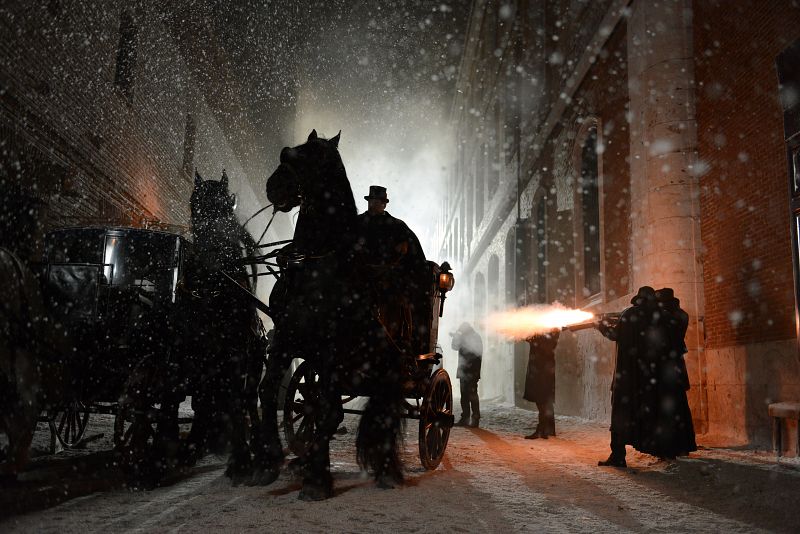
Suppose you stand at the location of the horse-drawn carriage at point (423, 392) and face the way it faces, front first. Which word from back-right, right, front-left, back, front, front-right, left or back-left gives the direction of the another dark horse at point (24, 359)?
front-right

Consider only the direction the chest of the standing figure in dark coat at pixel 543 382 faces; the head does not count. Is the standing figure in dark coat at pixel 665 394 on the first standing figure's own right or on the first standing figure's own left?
on the first standing figure's own left

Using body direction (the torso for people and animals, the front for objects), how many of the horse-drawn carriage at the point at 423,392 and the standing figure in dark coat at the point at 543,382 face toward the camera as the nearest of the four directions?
1

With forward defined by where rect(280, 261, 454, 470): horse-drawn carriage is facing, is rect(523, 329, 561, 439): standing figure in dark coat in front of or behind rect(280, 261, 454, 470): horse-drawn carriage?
behind

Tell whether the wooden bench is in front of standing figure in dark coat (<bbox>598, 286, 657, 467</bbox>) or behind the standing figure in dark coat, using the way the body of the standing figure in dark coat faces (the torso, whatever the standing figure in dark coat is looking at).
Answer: behind

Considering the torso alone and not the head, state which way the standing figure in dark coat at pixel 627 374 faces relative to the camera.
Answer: to the viewer's left

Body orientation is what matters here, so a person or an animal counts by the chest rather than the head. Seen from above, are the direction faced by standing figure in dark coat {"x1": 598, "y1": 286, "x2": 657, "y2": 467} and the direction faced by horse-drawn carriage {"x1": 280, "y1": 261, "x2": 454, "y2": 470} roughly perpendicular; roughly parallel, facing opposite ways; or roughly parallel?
roughly perpendicular

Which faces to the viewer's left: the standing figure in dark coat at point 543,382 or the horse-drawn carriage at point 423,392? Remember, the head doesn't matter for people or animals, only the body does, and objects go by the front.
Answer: the standing figure in dark coat

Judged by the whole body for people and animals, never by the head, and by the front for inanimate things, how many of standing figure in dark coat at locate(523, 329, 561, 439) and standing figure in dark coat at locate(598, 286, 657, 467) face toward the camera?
0
